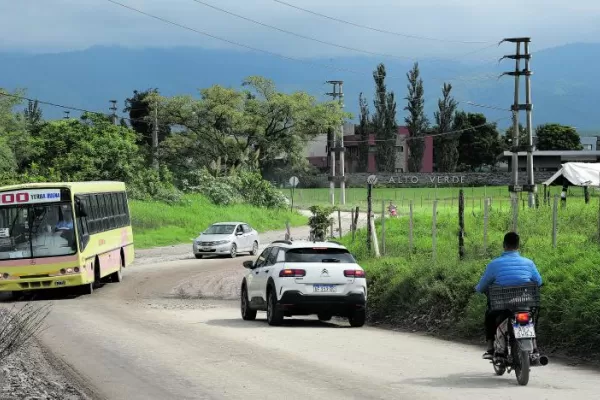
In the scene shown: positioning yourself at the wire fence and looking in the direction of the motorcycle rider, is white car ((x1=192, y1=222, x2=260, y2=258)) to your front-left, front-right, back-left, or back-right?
back-right

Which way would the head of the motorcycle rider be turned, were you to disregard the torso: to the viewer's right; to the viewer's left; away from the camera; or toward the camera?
away from the camera

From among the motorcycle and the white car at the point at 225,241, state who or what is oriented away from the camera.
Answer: the motorcycle

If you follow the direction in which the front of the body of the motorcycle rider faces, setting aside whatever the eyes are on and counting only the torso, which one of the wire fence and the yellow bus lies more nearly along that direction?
the wire fence

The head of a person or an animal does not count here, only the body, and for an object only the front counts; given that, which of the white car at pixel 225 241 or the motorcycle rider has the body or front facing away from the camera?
the motorcycle rider

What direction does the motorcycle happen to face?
away from the camera

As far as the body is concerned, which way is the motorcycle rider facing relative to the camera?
away from the camera
